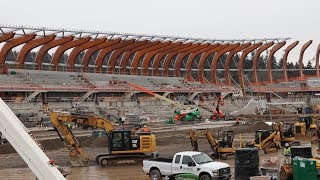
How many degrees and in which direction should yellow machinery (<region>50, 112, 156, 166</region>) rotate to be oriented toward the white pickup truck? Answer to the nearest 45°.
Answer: approximately 90° to its left

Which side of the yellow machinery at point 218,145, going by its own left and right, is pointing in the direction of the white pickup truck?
left

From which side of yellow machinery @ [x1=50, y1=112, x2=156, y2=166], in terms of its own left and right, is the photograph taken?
left

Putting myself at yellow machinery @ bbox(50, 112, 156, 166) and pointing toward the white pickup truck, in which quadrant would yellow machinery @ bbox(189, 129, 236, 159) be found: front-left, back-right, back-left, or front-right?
front-left

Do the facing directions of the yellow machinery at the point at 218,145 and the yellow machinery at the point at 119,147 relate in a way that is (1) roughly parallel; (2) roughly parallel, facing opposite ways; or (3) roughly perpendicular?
roughly parallel

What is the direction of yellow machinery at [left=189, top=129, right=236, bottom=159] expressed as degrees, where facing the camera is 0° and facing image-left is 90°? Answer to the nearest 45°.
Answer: approximately 90°

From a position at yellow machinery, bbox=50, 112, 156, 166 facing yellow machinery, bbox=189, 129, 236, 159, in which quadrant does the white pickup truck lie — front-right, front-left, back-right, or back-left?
front-right

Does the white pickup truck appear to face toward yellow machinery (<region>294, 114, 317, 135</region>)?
no

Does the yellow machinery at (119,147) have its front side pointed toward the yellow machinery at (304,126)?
no

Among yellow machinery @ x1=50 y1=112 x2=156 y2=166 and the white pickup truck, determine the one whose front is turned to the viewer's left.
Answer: the yellow machinery

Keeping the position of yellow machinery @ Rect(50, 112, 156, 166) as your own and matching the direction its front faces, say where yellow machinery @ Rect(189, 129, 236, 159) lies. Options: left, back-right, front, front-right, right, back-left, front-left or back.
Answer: back

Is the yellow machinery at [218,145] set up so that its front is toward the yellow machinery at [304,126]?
no

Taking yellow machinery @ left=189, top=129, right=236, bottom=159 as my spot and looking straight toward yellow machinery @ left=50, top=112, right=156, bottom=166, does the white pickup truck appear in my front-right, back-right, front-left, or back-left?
front-left

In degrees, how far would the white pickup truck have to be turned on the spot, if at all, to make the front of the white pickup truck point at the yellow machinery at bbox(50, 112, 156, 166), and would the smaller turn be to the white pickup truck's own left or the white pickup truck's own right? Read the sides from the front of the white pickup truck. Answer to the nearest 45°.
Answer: approximately 180°

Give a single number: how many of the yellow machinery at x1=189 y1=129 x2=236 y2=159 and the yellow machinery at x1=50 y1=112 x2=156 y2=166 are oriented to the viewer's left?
2
